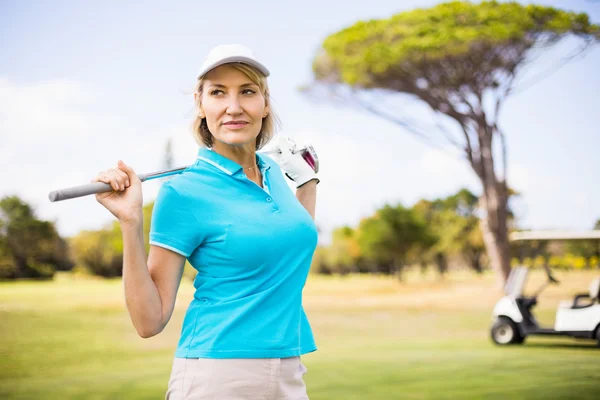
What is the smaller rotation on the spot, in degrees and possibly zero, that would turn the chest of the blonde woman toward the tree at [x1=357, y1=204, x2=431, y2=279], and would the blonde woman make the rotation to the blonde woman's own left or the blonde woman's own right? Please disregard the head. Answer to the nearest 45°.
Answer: approximately 135° to the blonde woman's own left

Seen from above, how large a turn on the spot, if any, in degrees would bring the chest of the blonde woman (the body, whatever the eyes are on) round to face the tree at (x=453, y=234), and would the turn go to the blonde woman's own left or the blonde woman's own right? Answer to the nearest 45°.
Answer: approximately 135° to the blonde woman's own left

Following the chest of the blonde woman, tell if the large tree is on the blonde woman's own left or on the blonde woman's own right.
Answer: on the blonde woman's own left

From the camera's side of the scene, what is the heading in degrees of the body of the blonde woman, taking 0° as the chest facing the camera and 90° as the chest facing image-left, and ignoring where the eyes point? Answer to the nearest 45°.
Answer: approximately 315°

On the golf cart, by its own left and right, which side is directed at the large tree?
right

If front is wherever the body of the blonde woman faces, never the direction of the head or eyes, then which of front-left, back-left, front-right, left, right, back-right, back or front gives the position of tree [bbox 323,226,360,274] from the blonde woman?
back-left

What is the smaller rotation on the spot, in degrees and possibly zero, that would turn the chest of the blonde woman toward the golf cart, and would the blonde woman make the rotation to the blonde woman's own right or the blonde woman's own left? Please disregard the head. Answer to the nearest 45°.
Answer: approximately 90° to the blonde woman's own left

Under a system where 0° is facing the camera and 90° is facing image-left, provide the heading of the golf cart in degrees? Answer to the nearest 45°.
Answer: approximately 90°

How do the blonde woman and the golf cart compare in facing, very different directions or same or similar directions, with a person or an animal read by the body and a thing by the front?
very different directions
